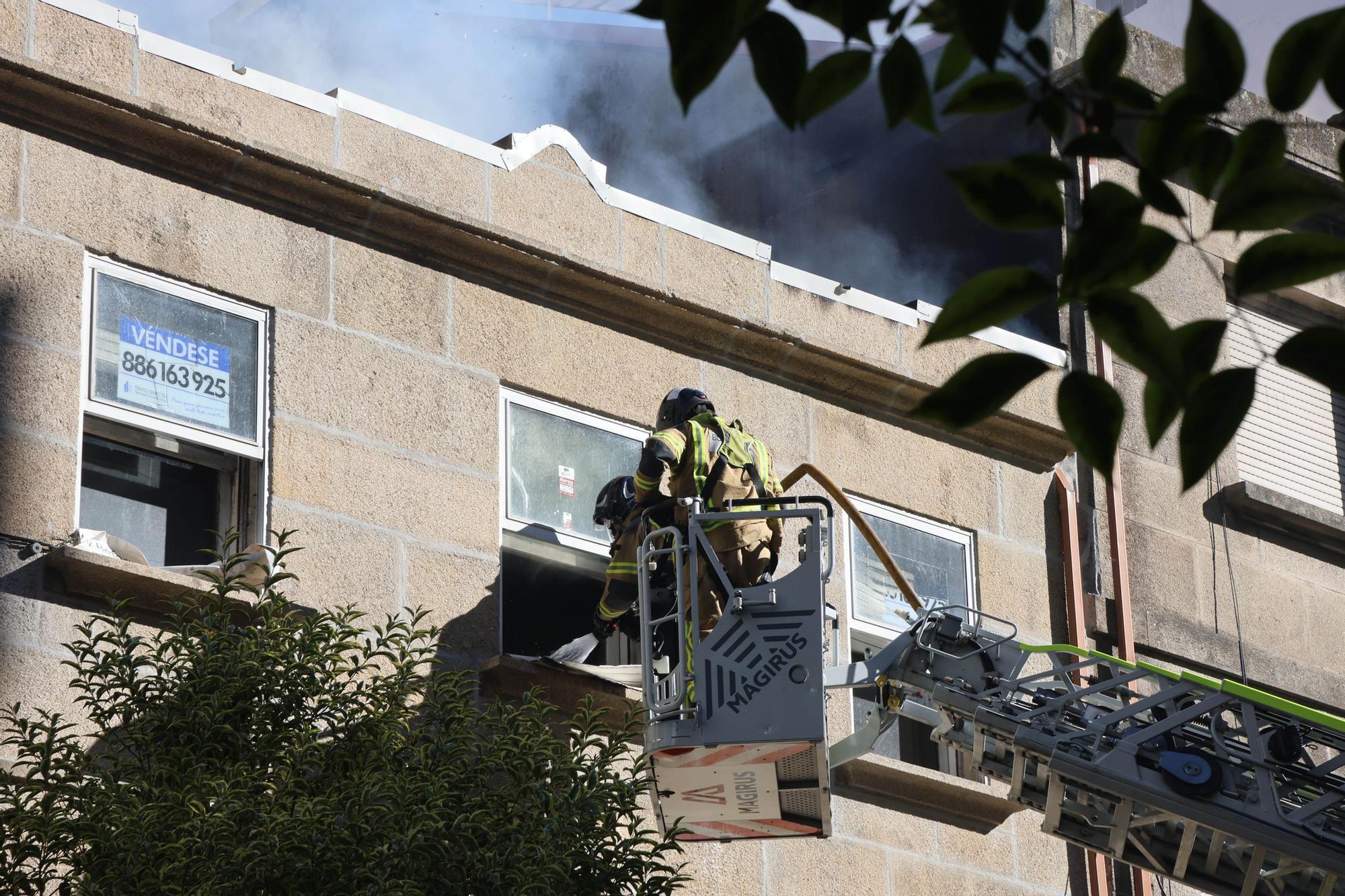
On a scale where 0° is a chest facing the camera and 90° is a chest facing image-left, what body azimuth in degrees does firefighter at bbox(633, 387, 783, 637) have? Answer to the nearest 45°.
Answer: approximately 135°

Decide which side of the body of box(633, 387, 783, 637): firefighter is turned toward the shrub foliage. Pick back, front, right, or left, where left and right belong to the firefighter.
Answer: left

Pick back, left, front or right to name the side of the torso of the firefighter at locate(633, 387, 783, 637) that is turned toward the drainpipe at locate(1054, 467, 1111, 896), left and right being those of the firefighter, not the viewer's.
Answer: right
